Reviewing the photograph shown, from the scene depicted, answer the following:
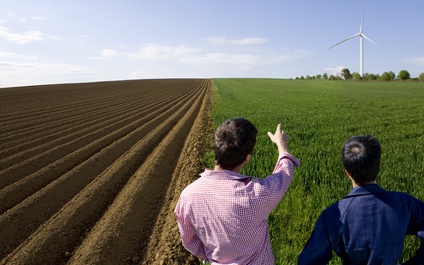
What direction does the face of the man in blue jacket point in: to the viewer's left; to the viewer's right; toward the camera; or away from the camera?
away from the camera

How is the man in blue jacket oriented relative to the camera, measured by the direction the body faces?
away from the camera
